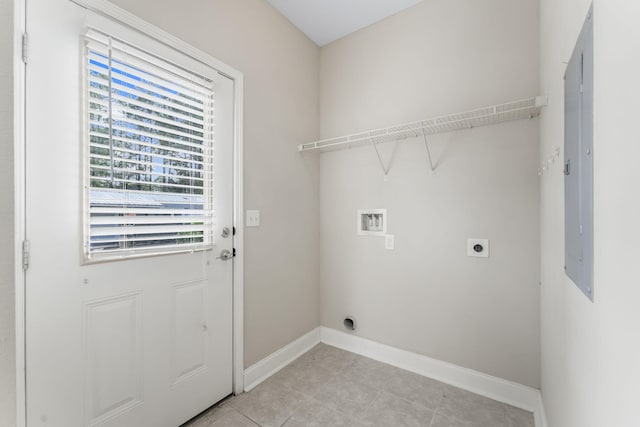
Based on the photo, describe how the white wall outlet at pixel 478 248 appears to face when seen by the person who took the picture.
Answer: facing the viewer

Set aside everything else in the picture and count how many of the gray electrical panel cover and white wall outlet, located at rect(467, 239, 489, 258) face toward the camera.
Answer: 1

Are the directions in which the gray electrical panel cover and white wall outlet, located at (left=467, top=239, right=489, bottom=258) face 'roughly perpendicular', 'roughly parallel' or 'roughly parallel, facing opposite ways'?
roughly perpendicular

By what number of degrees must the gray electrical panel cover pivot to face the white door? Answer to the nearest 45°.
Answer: approximately 45° to its left

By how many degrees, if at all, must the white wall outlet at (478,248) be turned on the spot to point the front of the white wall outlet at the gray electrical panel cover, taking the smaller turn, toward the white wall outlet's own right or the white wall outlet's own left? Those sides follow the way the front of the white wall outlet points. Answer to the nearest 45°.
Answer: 0° — it already faces it

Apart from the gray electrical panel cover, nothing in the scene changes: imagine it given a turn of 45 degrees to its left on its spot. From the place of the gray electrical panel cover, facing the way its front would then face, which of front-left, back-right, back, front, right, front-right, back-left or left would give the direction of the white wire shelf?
right

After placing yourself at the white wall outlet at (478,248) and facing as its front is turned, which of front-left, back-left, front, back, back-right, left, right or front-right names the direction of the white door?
front-right

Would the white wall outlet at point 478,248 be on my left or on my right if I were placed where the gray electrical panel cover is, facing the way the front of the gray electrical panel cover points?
on my right

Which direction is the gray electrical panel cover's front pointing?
to the viewer's left
